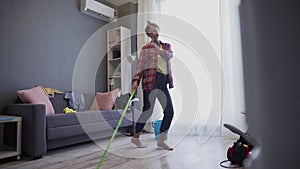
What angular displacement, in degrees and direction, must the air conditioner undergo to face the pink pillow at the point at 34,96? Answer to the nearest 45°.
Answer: approximately 90° to its right

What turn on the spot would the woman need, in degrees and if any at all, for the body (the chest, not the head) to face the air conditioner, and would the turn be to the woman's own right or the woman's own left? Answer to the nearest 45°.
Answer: approximately 180°

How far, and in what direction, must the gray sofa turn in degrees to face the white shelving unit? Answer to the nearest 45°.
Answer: approximately 90° to its left

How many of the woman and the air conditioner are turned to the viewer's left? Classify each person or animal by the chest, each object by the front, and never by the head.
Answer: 0

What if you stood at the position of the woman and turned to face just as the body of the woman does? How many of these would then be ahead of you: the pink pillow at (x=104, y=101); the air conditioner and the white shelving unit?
0

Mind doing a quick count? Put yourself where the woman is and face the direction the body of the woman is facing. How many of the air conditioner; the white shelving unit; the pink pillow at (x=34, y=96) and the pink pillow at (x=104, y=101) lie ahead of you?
0

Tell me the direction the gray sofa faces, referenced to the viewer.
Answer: facing the viewer and to the right of the viewer

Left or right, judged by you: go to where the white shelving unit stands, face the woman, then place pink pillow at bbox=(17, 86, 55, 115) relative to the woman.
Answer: right

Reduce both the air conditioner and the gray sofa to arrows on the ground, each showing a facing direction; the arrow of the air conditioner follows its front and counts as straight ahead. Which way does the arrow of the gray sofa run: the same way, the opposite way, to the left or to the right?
the same way

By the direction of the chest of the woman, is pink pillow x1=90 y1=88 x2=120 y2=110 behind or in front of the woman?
behind

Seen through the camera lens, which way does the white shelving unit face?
facing the viewer and to the left of the viewer

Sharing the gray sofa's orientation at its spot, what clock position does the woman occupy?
The woman is roughly at 11 o'clock from the gray sofa.
